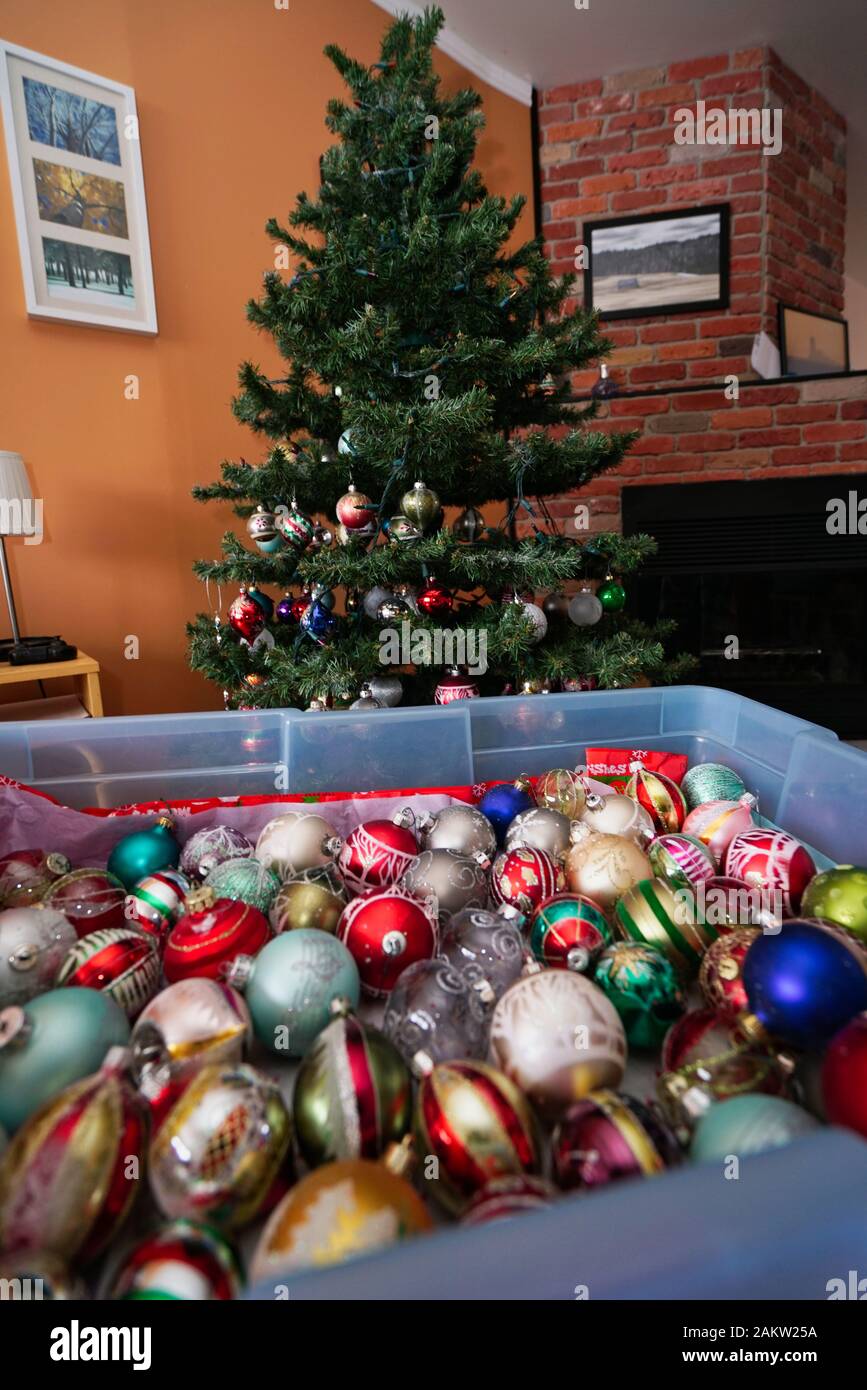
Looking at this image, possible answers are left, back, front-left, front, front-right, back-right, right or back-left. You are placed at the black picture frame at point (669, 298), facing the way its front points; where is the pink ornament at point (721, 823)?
front-left

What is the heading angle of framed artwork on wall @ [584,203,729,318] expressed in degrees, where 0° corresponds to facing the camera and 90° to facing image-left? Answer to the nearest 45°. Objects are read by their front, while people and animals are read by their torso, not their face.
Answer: approximately 45°

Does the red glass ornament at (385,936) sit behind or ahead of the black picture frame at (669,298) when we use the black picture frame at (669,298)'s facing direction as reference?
ahead

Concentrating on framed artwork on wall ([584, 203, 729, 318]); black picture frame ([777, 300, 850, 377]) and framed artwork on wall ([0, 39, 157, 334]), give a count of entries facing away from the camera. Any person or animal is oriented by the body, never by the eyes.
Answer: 0

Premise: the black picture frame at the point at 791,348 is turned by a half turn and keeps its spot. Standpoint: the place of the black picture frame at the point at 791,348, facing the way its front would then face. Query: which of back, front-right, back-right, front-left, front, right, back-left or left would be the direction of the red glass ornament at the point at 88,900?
back-left

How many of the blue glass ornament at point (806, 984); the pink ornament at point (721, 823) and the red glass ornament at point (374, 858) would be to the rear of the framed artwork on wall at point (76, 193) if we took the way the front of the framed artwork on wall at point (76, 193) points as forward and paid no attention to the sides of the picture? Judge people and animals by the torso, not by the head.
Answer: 0

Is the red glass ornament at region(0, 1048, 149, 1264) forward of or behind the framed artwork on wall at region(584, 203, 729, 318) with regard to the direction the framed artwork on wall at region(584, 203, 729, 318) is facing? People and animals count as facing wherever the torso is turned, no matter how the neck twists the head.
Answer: forward

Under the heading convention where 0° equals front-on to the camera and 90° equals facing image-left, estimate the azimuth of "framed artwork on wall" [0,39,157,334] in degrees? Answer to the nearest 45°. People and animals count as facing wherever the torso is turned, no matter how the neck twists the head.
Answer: approximately 315°

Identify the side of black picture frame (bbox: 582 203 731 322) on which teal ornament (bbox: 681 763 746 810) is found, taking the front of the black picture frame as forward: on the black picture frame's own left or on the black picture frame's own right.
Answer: on the black picture frame's own left

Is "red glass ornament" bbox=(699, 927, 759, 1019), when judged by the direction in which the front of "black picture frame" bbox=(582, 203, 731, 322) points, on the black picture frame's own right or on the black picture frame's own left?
on the black picture frame's own left

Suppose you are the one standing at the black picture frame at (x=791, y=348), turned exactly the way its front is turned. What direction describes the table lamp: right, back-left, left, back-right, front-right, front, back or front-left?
right

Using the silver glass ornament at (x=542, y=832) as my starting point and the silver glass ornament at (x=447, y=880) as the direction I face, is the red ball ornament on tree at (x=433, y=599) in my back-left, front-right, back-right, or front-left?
back-right

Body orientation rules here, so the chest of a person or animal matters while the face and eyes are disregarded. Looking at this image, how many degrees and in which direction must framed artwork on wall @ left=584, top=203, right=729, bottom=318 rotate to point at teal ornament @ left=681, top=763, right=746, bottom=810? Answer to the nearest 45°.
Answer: approximately 45° to its left

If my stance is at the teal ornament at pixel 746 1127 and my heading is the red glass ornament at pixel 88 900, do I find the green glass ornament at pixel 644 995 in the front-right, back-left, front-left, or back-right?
front-right

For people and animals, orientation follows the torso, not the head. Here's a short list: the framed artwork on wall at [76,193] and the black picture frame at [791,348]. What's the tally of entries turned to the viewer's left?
0

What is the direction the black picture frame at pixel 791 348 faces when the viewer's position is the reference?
facing the viewer and to the right of the viewer

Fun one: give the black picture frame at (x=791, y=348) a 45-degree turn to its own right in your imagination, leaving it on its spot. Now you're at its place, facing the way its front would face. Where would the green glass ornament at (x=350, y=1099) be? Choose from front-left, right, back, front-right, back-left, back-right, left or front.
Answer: front
